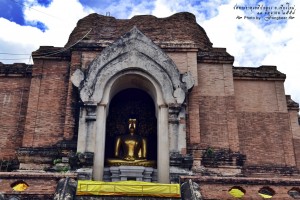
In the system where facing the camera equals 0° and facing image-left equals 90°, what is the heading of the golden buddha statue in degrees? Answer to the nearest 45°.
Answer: approximately 0°
